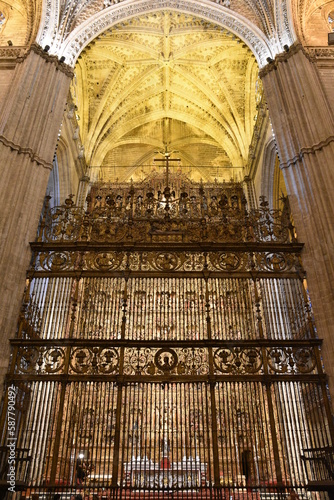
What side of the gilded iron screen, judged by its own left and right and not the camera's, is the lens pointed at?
front

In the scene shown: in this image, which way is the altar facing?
toward the camera

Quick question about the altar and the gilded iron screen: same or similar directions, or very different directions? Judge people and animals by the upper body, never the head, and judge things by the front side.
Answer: same or similar directions
